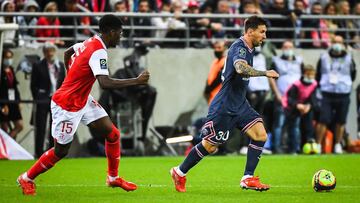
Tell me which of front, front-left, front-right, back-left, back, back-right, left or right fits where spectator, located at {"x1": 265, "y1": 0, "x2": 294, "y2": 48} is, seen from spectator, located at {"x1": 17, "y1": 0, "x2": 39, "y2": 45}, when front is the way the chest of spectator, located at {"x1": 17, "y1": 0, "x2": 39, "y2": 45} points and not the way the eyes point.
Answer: left

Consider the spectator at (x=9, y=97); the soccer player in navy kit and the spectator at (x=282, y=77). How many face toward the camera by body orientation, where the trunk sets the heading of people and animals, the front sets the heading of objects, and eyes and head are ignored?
2

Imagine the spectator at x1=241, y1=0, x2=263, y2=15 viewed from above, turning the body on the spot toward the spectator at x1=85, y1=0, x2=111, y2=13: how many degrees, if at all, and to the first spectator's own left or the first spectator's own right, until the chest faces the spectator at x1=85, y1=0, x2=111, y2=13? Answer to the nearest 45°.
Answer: approximately 90° to the first spectator's own right

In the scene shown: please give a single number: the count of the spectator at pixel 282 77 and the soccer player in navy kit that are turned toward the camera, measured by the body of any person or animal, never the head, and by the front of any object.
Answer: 1

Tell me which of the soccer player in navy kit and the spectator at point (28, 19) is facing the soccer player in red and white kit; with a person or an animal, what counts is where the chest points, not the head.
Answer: the spectator

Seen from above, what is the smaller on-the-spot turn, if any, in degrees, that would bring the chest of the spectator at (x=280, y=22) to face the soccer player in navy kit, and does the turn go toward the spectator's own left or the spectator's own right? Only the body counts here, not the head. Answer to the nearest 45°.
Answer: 0° — they already face them

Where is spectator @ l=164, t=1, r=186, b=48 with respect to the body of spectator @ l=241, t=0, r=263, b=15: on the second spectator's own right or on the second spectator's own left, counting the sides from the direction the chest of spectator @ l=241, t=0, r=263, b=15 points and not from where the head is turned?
on the second spectator's own right

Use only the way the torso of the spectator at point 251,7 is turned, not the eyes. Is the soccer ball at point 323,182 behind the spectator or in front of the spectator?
in front

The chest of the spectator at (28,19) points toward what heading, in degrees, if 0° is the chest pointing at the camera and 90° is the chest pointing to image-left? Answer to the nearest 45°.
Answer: approximately 0°
